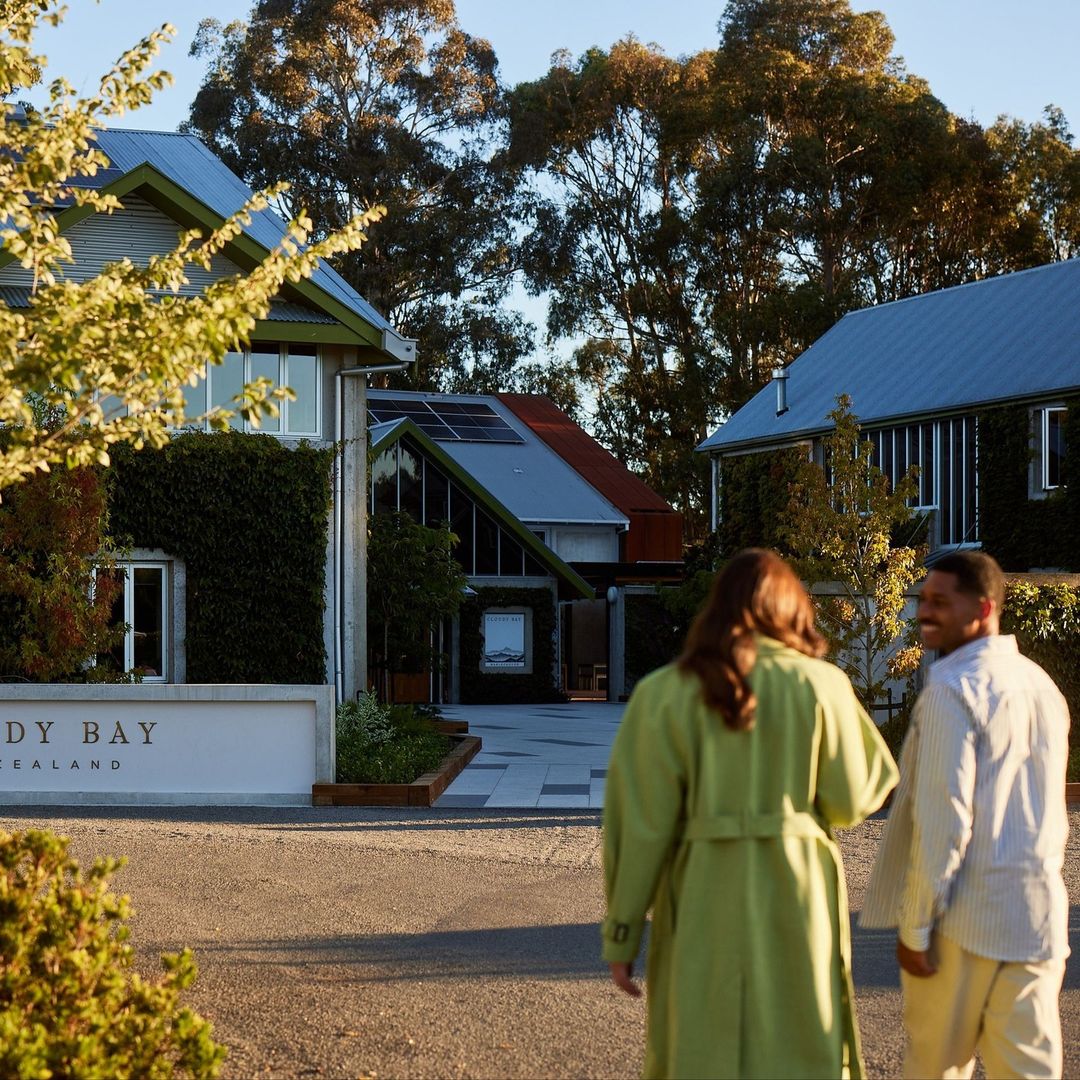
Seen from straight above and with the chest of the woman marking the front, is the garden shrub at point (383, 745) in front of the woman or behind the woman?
in front

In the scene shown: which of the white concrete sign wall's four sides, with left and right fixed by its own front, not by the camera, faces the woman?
front

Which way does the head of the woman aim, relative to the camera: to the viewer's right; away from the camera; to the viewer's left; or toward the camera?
away from the camera

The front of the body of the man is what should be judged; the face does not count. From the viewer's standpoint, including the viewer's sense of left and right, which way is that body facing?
facing away from the viewer and to the left of the viewer

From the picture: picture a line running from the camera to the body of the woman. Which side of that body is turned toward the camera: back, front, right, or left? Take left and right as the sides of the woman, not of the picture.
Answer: back

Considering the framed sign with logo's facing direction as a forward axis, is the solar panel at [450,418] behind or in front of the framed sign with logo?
behind

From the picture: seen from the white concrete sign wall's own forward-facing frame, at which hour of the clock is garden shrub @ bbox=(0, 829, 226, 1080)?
The garden shrub is roughly at 12 o'clock from the white concrete sign wall.

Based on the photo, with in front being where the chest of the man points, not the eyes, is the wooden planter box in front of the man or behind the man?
in front

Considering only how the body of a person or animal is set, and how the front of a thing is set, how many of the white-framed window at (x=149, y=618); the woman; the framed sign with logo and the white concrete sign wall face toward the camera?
3

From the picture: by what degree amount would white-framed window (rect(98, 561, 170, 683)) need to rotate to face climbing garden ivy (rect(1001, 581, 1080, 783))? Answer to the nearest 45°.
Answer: approximately 45° to its left

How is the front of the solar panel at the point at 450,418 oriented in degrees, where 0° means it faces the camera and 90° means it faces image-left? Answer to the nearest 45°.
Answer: approximately 315°

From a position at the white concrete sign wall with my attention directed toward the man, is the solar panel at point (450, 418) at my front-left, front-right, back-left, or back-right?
back-left

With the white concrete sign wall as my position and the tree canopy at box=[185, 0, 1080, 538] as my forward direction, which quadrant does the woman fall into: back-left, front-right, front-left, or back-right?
back-right

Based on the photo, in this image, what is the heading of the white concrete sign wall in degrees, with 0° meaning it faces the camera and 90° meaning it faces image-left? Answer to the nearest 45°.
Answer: approximately 0°

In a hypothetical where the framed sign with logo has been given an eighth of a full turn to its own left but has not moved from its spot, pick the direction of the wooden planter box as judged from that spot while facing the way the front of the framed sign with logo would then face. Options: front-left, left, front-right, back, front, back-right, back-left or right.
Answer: front-right
